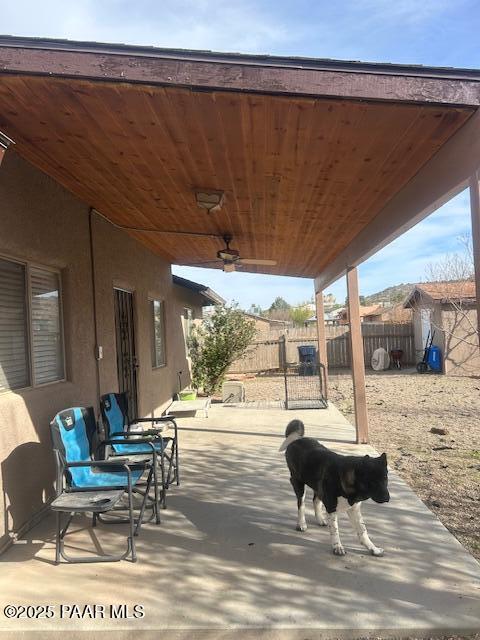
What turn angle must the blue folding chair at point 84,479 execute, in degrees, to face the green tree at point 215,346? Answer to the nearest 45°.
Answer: approximately 135° to its left

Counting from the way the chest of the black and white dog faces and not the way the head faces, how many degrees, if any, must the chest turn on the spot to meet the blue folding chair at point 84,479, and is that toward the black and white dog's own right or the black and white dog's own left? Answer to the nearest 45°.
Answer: approximately 135° to the black and white dog's own right

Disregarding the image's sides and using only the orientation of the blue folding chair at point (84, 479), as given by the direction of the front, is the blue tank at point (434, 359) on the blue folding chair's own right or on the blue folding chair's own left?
on the blue folding chair's own left

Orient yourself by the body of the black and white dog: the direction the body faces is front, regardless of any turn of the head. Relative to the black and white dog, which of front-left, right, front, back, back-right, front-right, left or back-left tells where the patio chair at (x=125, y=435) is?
back

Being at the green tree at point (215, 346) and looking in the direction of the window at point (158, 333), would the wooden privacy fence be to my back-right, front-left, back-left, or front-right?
back-left

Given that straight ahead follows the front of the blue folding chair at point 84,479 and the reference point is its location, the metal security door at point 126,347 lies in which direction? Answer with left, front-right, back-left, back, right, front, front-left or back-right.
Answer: back-left

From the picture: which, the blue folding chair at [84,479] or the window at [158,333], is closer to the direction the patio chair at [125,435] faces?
the blue folding chair
